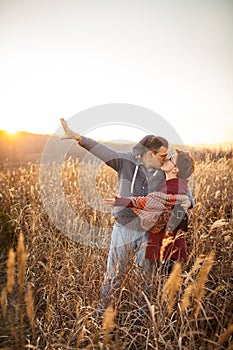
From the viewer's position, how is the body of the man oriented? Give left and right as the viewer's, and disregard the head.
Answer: facing the viewer and to the right of the viewer

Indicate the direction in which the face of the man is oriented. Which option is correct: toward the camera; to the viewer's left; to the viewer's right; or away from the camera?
to the viewer's right
